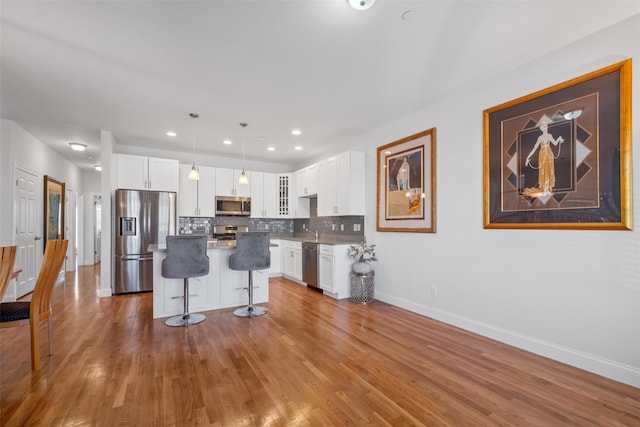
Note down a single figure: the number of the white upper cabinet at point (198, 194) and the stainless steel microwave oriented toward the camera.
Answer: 2

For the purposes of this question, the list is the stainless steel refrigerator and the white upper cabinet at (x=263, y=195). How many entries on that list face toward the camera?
2

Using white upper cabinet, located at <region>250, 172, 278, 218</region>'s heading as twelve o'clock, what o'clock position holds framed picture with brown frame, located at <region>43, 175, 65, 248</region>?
The framed picture with brown frame is roughly at 3 o'clock from the white upper cabinet.

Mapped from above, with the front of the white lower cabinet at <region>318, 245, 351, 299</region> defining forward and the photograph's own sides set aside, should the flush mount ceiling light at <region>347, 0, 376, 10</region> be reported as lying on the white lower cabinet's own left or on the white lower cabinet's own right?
on the white lower cabinet's own left

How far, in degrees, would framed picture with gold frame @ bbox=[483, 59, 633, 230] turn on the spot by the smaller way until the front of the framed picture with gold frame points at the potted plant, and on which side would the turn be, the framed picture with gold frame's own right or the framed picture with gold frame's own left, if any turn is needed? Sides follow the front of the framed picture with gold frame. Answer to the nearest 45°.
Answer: approximately 45° to the framed picture with gold frame's own right

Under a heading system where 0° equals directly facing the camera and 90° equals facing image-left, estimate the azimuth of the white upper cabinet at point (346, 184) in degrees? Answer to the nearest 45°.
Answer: approximately 45°

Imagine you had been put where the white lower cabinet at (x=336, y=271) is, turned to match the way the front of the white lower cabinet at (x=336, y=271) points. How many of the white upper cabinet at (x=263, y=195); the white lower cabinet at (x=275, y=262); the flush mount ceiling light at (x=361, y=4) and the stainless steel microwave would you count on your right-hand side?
3

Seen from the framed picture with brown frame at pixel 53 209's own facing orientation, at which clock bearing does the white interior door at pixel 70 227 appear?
The white interior door is roughly at 8 o'clock from the framed picture with brown frame.

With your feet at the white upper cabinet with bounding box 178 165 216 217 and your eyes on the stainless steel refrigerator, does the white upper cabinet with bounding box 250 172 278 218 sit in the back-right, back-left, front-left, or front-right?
back-left

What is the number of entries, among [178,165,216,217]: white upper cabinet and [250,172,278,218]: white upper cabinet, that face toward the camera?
2

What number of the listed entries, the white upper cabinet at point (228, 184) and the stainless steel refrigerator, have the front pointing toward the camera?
2

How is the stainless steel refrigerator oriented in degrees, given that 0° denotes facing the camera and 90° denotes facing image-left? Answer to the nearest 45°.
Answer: approximately 0°

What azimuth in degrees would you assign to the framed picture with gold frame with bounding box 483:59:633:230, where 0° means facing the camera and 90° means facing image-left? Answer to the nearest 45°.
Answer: approximately 45°

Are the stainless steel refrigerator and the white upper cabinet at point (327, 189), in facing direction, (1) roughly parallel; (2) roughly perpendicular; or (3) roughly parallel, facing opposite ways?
roughly perpendicular

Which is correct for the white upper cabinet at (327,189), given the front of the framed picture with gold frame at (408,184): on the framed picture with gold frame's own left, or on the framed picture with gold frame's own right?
on the framed picture with gold frame's own right
